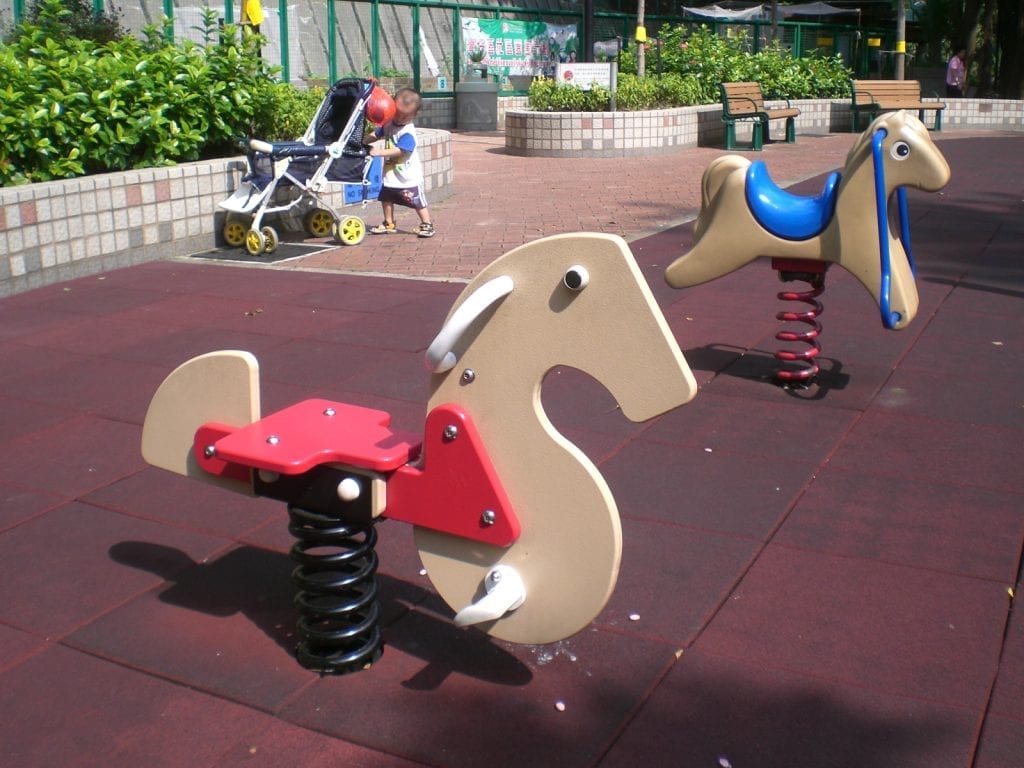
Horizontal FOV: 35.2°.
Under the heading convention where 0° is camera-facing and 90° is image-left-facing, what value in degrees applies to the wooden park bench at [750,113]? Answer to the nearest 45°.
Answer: approximately 315°

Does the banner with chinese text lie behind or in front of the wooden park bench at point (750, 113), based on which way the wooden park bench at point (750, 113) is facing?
behind

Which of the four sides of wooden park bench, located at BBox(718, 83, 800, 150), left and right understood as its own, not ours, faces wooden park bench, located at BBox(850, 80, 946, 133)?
left

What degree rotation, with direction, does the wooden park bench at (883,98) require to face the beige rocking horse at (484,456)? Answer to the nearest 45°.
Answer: approximately 45° to its right

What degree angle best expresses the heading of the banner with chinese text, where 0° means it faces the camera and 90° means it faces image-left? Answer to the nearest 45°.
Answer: approximately 0°

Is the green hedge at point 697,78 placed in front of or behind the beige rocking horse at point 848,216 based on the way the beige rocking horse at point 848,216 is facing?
behind

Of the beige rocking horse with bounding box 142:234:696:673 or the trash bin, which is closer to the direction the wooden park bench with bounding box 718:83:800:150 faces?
the beige rocking horse

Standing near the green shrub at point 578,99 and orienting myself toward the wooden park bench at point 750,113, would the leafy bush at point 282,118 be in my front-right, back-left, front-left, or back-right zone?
back-right

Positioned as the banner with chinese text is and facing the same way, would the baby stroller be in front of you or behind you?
in front

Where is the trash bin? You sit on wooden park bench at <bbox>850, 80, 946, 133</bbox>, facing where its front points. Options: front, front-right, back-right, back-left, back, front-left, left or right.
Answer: back-right

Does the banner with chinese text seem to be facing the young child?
yes

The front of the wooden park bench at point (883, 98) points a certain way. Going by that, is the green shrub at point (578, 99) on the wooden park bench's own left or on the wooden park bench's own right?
on the wooden park bench's own right
